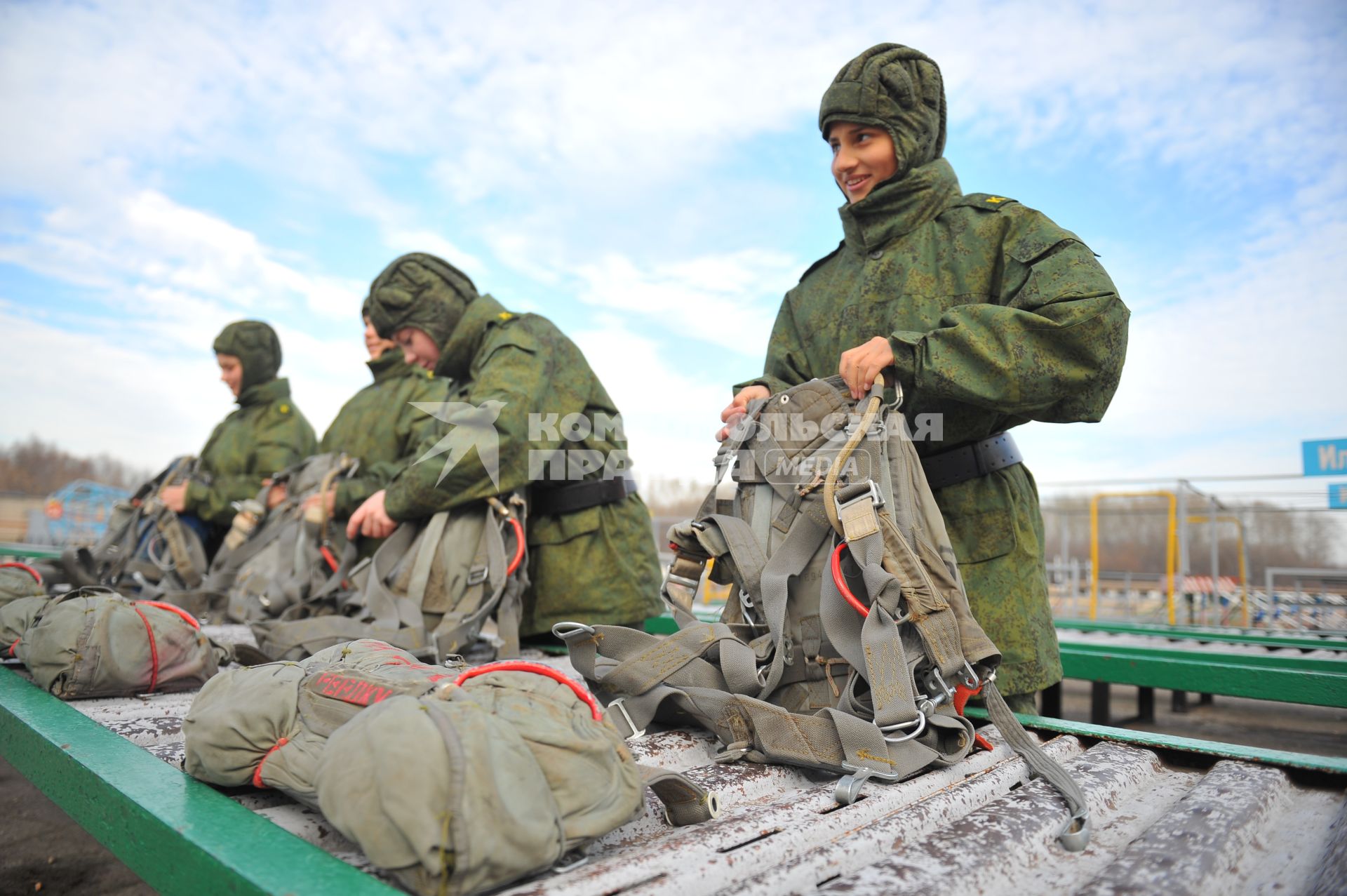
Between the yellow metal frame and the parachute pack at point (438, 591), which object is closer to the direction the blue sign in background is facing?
the parachute pack

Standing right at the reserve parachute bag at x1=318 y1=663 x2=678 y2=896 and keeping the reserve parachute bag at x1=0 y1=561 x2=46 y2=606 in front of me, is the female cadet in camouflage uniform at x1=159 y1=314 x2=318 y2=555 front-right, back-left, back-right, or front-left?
front-right

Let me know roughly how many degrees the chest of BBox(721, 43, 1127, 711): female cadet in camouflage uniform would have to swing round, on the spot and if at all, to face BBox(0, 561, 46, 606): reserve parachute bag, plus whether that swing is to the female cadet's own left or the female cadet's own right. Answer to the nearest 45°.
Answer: approximately 45° to the female cadet's own right

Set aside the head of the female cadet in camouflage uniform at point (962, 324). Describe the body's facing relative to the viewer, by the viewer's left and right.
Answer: facing the viewer and to the left of the viewer

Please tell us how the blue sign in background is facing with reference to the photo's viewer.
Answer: facing the viewer

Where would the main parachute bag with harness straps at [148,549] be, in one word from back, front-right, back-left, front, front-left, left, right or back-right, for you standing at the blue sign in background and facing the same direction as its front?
front-right

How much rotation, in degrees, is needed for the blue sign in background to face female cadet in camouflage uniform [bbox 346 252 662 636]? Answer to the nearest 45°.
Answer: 0° — it already faces them

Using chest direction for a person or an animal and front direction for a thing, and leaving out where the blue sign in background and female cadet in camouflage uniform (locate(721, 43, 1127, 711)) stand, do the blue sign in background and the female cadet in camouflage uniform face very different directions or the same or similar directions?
same or similar directions

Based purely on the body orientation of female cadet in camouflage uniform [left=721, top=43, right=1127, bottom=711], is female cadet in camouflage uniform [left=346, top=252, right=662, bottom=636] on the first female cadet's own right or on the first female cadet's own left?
on the first female cadet's own right

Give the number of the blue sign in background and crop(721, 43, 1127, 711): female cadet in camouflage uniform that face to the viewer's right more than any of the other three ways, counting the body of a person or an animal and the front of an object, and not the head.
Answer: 0

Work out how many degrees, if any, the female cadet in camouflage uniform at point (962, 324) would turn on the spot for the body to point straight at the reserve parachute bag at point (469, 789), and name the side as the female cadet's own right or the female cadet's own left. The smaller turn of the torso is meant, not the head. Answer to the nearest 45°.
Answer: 0° — they already face it

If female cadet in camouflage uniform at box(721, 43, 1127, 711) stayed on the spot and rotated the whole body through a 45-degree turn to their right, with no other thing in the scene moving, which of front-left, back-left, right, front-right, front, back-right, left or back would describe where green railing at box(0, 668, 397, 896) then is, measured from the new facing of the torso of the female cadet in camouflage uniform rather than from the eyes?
front-left

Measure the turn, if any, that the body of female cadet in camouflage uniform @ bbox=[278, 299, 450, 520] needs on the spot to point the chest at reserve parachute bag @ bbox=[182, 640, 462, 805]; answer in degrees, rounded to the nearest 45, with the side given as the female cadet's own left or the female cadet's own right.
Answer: approximately 45° to the female cadet's own left

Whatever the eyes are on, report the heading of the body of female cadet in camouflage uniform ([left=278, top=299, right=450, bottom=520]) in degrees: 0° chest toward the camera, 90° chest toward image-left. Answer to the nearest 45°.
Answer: approximately 45°

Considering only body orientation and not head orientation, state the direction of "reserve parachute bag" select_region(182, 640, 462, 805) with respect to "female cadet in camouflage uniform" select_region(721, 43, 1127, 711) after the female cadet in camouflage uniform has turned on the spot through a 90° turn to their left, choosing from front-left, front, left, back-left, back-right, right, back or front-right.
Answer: right
